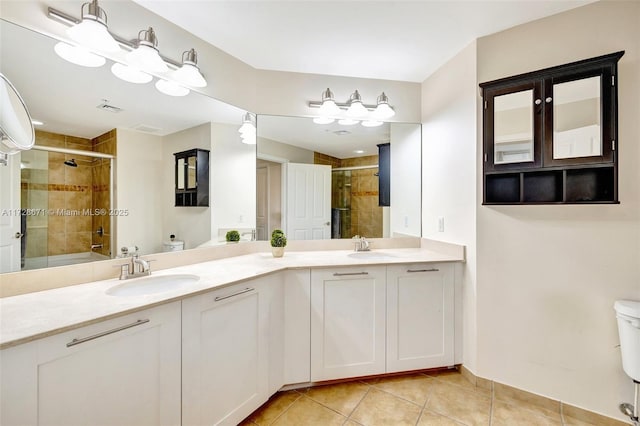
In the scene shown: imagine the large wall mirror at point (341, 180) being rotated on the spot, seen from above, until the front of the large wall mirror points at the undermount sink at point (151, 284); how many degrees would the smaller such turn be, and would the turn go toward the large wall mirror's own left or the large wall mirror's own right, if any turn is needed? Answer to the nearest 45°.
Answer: approximately 45° to the large wall mirror's own right

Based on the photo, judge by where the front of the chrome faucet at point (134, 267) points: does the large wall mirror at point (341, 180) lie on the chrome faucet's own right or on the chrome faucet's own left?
on the chrome faucet's own left

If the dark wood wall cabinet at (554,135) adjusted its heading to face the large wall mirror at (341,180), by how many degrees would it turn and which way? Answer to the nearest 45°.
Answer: approximately 45° to its right

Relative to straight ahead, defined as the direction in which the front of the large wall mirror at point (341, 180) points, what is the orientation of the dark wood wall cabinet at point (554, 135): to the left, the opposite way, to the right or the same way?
to the right

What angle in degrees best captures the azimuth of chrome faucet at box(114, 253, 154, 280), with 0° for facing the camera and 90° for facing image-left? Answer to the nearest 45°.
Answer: approximately 315°

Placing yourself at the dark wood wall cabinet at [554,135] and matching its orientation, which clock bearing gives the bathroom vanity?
The bathroom vanity is roughly at 12 o'clock from the dark wood wall cabinet.

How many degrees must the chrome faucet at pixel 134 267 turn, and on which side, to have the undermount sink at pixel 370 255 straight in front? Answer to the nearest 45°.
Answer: approximately 45° to its left

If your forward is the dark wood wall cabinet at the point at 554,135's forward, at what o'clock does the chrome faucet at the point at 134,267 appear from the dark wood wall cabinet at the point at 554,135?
The chrome faucet is roughly at 12 o'clock from the dark wood wall cabinet.

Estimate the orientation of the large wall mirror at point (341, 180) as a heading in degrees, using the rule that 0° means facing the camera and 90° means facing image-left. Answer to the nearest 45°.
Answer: approximately 0°
